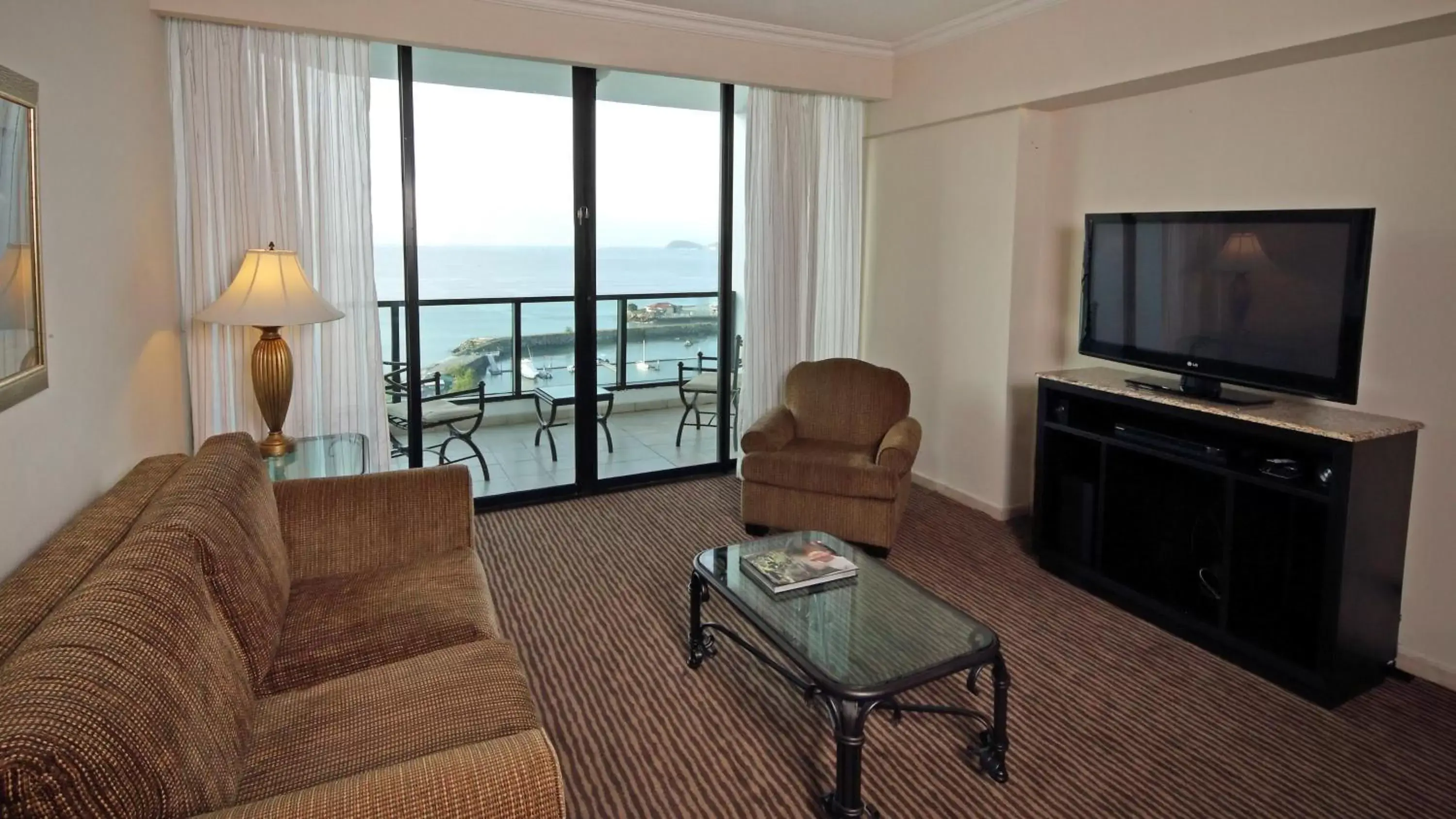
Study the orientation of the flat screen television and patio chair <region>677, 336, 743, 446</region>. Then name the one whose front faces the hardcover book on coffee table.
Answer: the flat screen television

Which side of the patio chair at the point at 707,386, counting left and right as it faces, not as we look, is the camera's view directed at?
left

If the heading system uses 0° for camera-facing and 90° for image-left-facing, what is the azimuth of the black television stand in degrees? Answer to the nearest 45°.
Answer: approximately 45°

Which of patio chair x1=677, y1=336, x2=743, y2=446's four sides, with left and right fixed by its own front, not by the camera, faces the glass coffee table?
left

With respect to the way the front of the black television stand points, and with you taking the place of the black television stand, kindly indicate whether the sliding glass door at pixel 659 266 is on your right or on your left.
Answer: on your right

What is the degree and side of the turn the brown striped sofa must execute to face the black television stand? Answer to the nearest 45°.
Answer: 0° — it already faces it

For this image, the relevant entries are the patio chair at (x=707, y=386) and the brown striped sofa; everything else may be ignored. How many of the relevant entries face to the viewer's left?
1

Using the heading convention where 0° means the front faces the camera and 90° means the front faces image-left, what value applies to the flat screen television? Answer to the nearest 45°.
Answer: approximately 45°

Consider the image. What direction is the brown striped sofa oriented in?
to the viewer's right
